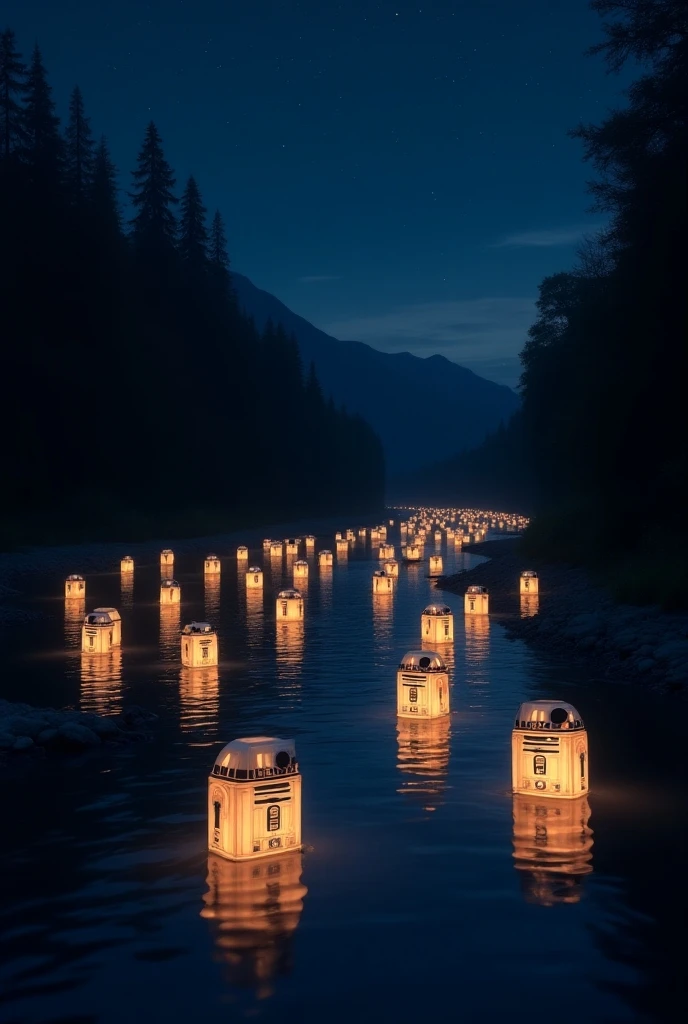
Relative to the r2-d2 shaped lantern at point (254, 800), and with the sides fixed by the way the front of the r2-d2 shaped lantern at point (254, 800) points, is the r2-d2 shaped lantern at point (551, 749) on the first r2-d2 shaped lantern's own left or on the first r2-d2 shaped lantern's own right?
on the first r2-d2 shaped lantern's own left

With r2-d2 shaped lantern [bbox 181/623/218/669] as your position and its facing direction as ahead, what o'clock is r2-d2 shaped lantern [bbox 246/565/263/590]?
r2-d2 shaped lantern [bbox 246/565/263/590] is roughly at 6 o'clock from r2-d2 shaped lantern [bbox 181/623/218/669].

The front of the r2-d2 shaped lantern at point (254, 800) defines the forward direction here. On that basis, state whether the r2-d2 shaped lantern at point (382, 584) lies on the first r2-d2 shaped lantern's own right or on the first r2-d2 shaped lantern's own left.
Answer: on the first r2-d2 shaped lantern's own left

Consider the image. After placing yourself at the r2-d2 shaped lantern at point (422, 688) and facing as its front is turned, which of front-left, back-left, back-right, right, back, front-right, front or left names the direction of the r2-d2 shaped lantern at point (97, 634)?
back-right

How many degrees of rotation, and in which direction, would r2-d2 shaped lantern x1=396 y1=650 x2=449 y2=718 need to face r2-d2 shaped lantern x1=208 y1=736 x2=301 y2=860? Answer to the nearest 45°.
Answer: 0° — it already faces it

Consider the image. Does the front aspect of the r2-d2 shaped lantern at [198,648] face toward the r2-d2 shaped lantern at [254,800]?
yes

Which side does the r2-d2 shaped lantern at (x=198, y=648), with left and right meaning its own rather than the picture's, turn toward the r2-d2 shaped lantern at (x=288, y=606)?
back

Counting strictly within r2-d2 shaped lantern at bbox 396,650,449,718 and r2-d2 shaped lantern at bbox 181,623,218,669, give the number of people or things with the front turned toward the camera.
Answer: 2

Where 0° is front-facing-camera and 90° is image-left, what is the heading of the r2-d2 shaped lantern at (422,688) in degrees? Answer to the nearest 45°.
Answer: approximately 0°

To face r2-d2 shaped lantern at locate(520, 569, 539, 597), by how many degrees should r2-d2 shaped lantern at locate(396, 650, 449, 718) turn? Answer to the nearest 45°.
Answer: approximately 180°
